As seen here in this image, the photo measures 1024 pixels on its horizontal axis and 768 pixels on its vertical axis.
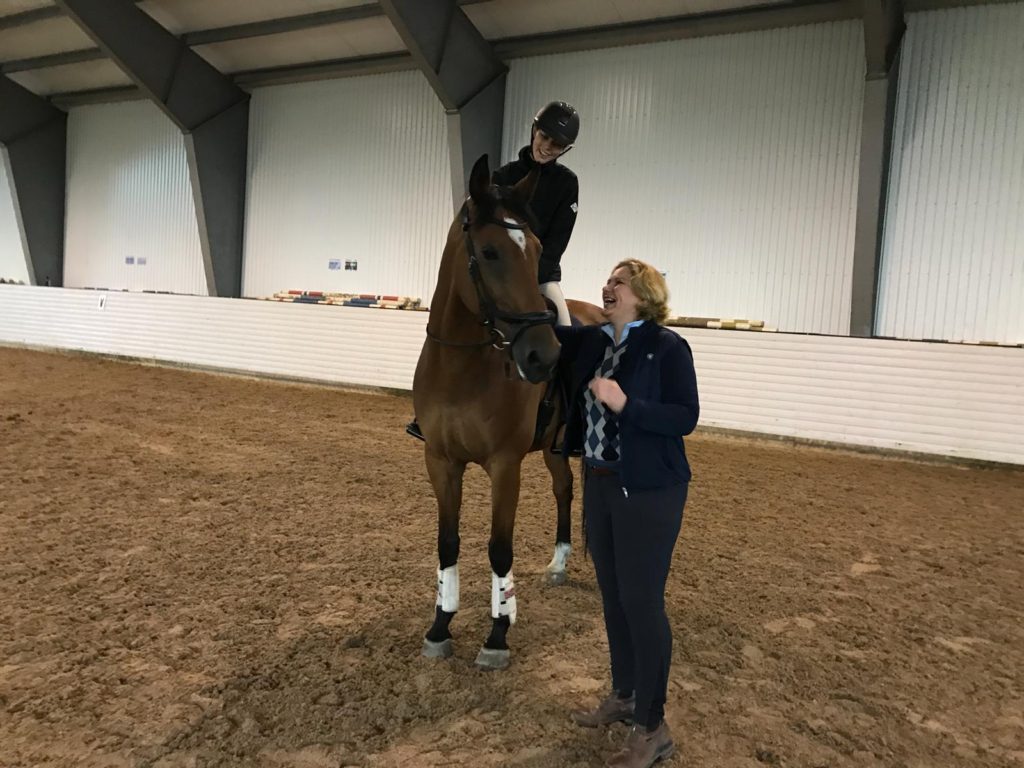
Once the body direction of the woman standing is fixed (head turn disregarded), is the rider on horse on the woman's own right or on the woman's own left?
on the woman's own right

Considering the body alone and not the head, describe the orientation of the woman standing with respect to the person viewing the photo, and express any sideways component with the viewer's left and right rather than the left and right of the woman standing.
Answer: facing the viewer and to the left of the viewer

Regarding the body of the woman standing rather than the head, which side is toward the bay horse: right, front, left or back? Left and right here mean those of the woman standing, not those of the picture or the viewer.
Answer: right
